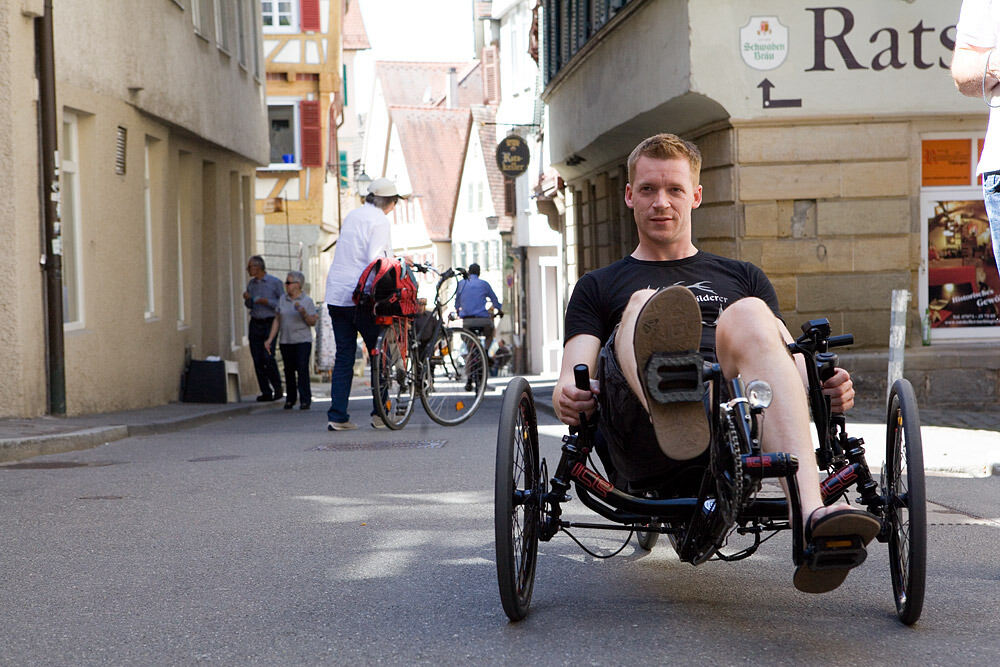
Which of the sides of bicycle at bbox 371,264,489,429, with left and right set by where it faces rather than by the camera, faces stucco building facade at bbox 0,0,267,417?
left

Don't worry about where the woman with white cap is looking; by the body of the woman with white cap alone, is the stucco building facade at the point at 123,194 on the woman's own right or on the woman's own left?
on the woman's own left

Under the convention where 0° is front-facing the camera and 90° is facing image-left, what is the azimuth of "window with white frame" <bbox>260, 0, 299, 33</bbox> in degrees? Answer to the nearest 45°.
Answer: approximately 0°

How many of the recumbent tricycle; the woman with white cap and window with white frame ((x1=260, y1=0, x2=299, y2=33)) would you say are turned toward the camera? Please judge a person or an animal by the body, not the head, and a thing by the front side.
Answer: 2

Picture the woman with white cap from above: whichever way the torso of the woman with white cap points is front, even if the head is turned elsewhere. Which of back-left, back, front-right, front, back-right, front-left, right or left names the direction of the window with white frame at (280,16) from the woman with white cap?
front-left

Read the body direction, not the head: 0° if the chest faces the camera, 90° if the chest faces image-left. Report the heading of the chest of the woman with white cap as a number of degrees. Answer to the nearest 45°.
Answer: approximately 225°

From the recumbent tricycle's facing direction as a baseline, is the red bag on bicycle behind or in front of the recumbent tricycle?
behind

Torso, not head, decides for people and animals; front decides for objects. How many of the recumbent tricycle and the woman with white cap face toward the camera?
1

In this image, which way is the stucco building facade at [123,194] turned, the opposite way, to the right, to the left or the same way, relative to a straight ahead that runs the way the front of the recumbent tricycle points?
to the left

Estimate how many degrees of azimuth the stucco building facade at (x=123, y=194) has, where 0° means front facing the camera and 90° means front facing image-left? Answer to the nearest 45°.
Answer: approximately 315°
